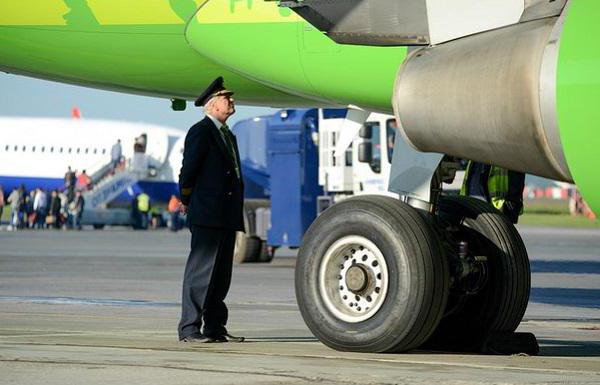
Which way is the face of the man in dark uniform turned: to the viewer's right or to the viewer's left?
to the viewer's right

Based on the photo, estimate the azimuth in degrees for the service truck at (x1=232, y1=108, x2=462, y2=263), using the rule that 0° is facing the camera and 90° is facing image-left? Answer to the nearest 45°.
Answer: approximately 315°

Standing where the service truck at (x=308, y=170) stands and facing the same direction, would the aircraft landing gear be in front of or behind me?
in front
